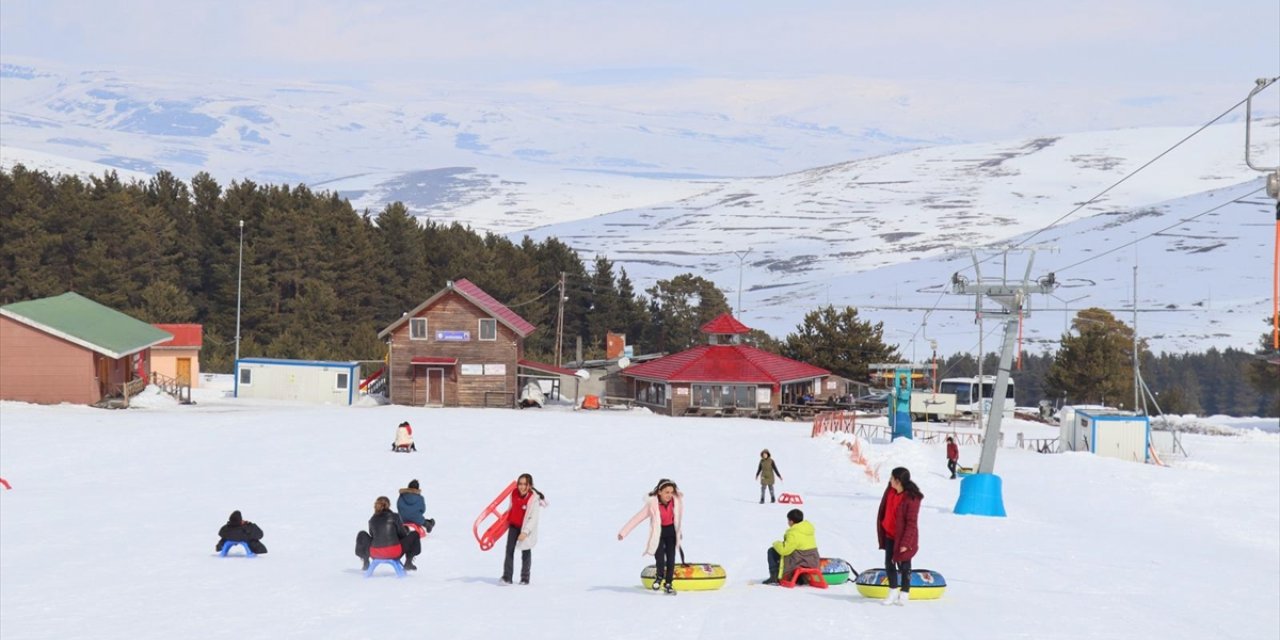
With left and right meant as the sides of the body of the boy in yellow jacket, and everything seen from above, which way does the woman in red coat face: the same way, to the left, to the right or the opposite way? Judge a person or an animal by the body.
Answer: to the left

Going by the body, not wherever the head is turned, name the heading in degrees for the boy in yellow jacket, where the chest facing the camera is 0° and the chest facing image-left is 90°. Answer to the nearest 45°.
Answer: approximately 135°
